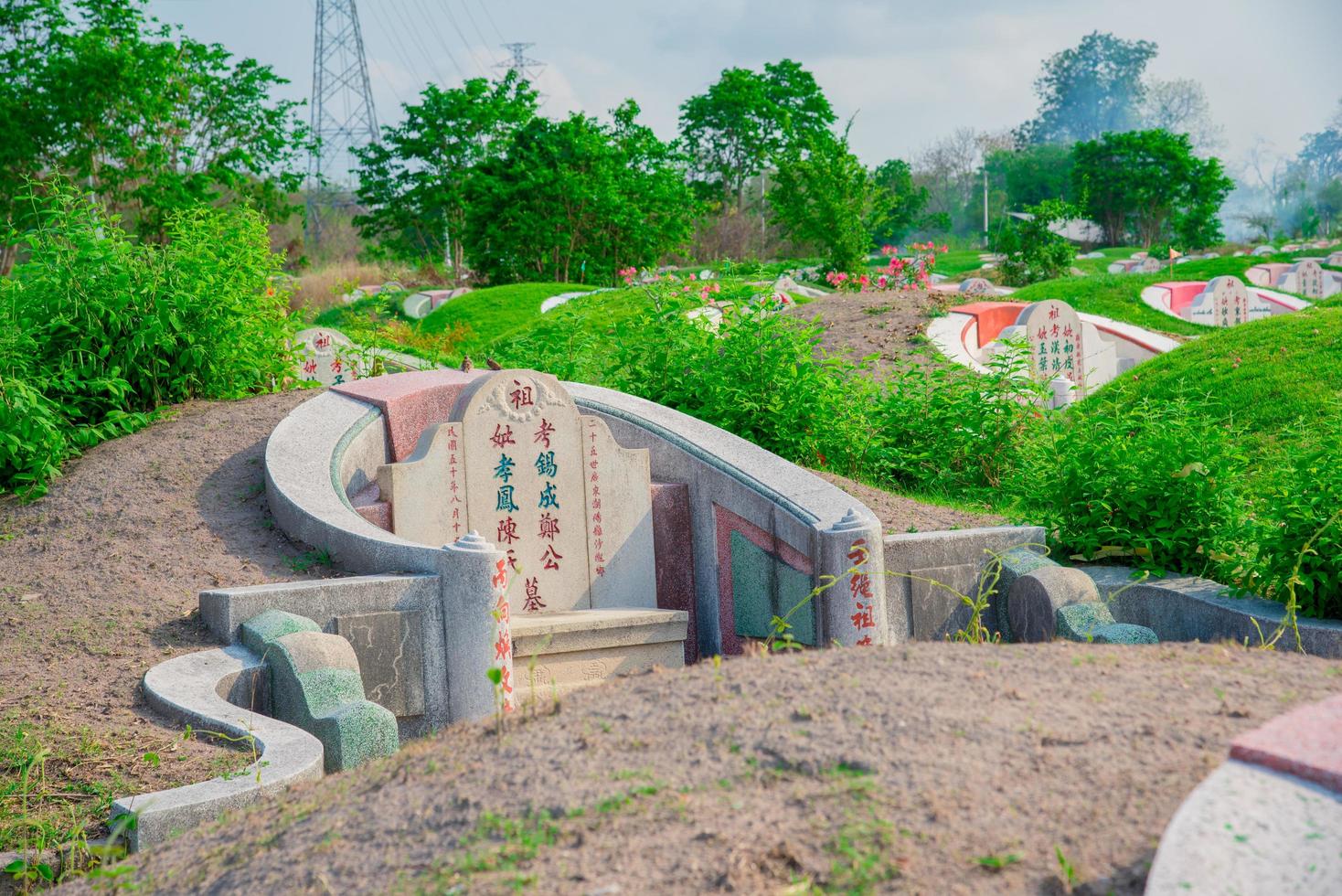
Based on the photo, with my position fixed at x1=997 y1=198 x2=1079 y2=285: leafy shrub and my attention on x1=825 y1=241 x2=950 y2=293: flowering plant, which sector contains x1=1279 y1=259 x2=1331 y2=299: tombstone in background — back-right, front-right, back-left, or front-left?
back-left

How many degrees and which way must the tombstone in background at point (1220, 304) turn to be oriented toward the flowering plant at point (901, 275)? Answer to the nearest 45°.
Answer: approximately 90° to its right

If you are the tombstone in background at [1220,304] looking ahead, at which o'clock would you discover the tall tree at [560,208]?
The tall tree is roughly at 5 o'clock from the tombstone in background.

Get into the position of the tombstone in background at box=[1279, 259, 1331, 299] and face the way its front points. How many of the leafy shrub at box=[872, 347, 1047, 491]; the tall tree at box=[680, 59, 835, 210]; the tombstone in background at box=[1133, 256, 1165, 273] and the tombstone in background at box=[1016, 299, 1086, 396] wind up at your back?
2

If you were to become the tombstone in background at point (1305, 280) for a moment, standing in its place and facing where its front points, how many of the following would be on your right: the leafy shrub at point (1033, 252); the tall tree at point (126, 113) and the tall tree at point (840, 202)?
3

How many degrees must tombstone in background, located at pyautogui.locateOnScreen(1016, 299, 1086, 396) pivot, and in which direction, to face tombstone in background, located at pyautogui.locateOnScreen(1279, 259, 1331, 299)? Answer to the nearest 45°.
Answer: approximately 135° to its left

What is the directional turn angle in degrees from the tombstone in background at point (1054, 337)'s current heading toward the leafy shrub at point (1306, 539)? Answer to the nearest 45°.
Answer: approximately 45° to its right

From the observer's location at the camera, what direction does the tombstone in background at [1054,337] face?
facing the viewer and to the right of the viewer

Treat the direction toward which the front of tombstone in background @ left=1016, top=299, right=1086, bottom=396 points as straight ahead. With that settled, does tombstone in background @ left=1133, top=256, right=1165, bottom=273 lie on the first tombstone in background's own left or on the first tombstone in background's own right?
on the first tombstone in background's own left

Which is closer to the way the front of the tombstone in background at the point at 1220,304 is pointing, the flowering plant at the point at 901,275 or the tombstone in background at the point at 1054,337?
the tombstone in background
